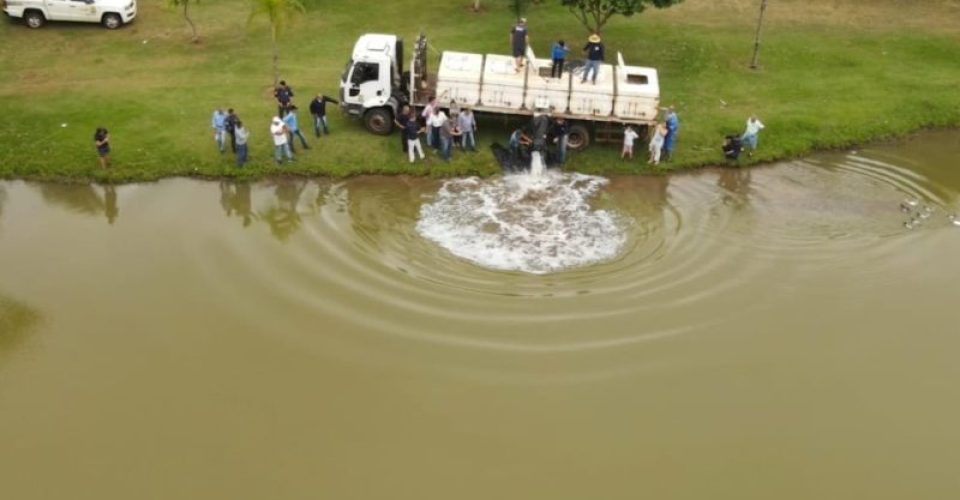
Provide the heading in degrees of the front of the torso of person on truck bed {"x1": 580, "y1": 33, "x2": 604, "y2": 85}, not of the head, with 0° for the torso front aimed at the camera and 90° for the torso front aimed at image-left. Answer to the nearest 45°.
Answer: approximately 45°

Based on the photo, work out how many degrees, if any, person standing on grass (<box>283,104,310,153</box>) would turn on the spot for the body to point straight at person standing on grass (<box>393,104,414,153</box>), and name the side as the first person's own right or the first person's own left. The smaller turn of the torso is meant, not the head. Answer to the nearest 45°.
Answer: approximately 45° to the first person's own left

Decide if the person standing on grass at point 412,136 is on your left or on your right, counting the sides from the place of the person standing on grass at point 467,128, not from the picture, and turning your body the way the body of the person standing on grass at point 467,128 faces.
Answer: on your right

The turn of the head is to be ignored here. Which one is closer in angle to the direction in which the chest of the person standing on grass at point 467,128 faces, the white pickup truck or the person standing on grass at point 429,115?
the person standing on grass

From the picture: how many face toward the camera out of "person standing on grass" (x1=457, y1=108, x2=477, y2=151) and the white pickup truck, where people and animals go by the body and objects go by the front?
1

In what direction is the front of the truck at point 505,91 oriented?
to the viewer's left

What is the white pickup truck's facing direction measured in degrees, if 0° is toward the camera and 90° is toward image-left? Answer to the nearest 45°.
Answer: approximately 270°

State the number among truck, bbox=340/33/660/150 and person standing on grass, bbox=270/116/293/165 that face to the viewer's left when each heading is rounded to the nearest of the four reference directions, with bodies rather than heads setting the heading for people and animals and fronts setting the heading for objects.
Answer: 1

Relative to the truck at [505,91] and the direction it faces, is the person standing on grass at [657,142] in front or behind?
behind

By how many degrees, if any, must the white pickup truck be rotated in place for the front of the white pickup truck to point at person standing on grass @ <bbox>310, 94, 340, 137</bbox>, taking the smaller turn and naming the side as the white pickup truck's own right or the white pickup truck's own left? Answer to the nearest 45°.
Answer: approximately 45° to the white pickup truck's own right

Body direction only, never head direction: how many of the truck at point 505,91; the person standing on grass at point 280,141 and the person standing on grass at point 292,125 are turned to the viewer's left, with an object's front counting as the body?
1

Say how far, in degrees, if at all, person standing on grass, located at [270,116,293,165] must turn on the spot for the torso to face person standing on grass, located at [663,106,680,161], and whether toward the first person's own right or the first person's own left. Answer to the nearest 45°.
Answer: approximately 45° to the first person's own left

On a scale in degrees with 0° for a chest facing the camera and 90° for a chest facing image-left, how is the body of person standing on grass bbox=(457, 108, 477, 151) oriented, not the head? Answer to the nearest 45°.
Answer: approximately 0°

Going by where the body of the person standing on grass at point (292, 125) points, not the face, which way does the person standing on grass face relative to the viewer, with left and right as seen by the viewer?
facing the viewer and to the right of the viewer

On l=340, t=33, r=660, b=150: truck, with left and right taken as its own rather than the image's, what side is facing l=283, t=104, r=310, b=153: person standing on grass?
front

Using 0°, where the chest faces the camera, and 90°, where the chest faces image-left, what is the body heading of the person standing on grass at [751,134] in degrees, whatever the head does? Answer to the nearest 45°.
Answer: approximately 45°

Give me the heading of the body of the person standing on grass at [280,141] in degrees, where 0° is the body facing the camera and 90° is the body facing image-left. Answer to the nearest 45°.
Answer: approximately 315°

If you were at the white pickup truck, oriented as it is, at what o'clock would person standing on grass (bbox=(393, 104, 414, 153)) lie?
The person standing on grass is roughly at 2 o'clock from the white pickup truck.

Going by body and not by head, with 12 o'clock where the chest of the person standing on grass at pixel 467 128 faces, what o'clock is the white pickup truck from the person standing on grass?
The white pickup truck is roughly at 4 o'clock from the person standing on grass.

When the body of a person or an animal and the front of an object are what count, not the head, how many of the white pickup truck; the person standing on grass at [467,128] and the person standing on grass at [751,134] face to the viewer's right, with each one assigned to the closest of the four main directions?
1
